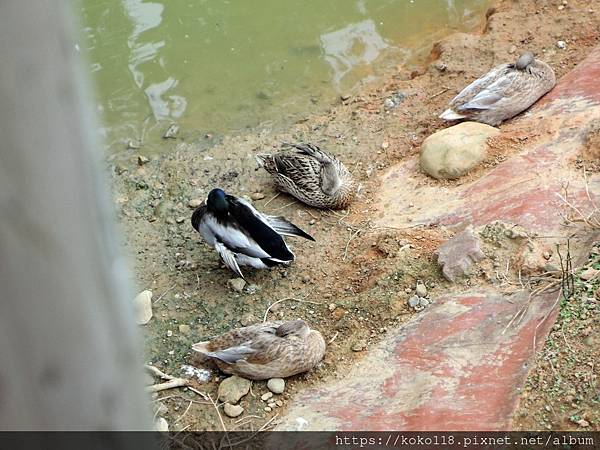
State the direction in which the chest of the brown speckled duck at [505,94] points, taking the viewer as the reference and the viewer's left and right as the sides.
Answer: facing away from the viewer and to the right of the viewer

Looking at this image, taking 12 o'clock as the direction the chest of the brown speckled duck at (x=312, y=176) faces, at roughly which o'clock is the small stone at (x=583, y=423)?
The small stone is roughly at 1 o'clock from the brown speckled duck.

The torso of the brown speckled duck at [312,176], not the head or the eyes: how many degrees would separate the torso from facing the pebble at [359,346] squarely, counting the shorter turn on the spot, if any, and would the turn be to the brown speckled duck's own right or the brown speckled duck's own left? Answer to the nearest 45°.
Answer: approximately 45° to the brown speckled duck's own right

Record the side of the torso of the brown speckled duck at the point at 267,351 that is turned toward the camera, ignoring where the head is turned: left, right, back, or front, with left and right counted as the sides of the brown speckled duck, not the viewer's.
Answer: right

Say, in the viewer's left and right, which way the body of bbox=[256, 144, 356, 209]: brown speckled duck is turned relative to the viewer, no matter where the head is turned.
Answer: facing the viewer and to the right of the viewer

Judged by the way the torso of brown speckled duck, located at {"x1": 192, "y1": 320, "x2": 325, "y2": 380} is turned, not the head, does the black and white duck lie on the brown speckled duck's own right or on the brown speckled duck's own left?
on the brown speckled duck's own left

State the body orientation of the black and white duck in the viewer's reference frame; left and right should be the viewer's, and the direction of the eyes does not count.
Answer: facing away from the viewer and to the left of the viewer

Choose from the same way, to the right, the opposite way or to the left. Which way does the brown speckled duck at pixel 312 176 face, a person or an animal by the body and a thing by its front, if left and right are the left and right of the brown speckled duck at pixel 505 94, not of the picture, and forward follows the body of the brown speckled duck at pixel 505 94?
to the right

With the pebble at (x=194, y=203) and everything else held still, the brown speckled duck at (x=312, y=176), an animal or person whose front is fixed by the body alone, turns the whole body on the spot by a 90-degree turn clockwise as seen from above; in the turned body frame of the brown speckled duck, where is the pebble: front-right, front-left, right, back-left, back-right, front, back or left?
front-right

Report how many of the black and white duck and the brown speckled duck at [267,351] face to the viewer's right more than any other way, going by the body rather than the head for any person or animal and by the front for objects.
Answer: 1

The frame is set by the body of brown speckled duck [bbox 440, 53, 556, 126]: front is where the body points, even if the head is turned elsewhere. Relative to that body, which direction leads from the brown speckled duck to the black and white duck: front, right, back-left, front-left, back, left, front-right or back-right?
back

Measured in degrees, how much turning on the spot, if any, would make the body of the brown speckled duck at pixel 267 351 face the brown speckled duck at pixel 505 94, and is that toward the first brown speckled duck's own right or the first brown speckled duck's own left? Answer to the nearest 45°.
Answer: approximately 45° to the first brown speckled duck's own left

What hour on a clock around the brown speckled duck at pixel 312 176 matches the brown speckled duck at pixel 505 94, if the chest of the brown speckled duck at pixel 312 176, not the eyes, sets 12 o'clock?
the brown speckled duck at pixel 505 94 is roughly at 10 o'clock from the brown speckled duck at pixel 312 176.

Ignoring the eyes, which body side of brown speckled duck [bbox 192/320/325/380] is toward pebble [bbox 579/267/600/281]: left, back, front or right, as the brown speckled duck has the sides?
front

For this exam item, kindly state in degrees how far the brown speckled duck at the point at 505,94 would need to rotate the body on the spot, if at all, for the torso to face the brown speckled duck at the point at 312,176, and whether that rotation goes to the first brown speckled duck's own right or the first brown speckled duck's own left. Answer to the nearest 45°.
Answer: approximately 180°

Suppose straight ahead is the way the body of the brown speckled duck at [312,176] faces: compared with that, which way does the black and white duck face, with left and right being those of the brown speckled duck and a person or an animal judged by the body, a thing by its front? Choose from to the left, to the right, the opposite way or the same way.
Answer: the opposite way
